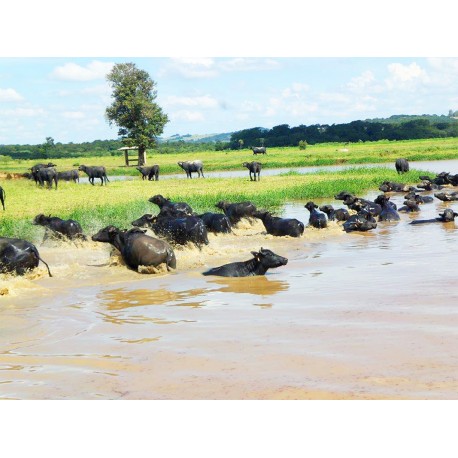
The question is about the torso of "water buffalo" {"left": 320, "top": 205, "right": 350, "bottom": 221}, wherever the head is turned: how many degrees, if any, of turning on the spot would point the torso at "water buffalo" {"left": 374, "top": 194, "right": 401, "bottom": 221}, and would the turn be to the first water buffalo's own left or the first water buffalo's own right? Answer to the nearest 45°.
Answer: approximately 135° to the first water buffalo's own right

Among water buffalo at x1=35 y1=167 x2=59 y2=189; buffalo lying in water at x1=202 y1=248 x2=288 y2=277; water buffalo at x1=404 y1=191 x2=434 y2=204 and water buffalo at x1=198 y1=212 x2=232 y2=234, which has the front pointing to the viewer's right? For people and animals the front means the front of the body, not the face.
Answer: the buffalo lying in water

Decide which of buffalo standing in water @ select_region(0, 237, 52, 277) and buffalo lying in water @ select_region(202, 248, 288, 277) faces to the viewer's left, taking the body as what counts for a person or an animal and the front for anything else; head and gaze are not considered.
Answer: the buffalo standing in water

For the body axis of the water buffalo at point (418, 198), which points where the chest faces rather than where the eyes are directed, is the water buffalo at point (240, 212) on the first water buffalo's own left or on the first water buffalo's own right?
on the first water buffalo's own left

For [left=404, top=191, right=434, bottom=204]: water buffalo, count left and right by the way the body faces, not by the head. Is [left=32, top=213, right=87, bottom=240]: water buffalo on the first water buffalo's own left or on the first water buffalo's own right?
on the first water buffalo's own left

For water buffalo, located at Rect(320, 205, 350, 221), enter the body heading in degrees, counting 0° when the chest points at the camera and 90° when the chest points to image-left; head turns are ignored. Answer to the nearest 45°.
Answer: approximately 90°

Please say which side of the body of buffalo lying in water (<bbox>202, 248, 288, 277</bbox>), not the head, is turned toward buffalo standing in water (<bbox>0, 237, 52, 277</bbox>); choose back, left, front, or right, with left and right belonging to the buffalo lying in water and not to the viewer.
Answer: back

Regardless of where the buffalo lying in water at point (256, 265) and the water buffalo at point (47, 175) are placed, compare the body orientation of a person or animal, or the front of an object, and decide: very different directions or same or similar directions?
very different directions

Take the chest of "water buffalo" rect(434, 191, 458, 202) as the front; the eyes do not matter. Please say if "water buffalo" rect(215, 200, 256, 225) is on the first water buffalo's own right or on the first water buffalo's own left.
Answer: on the first water buffalo's own left

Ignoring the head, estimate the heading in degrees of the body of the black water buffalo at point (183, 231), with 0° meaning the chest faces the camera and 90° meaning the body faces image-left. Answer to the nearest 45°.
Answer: approximately 90°

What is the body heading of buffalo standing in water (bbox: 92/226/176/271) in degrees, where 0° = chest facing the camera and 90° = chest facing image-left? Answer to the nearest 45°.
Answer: approximately 90°

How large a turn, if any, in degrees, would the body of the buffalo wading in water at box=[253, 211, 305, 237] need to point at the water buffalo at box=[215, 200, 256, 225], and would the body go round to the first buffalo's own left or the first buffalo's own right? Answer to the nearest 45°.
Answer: approximately 45° to the first buffalo's own right

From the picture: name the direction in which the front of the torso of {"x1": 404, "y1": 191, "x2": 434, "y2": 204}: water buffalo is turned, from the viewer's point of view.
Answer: to the viewer's left

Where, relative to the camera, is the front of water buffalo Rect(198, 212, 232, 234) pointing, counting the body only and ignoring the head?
to the viewer's left

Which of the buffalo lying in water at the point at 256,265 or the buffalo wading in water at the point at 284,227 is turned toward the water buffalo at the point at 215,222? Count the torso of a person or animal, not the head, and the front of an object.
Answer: the buffalo wading in water at the point at 284,227
